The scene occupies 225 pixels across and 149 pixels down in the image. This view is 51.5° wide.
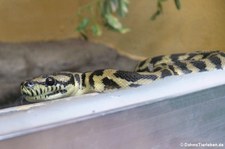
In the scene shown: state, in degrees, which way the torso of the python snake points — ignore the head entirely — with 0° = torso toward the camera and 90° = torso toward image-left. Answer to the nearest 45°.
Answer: approximately 90°
